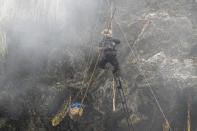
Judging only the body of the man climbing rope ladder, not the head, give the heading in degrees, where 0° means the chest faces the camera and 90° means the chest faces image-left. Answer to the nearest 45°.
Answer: approximately 180°
